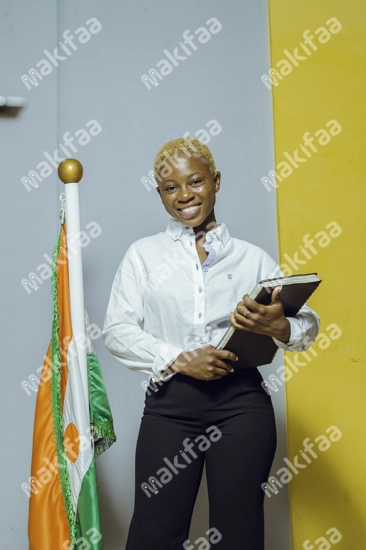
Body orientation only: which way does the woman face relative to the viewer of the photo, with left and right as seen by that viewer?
facing the viewer
